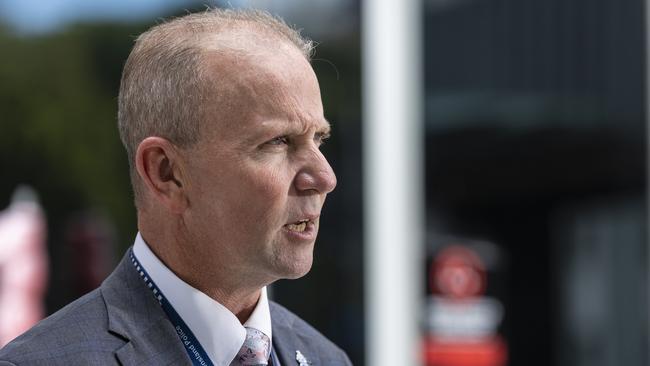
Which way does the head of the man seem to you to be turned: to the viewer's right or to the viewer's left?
to the viewer's right

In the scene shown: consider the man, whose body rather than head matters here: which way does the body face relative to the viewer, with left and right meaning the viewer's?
facing the viewer and to the right of the viewer

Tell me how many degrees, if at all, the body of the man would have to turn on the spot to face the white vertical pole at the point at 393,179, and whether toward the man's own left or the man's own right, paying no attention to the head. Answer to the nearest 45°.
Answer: approximately 135° to the man's own left
